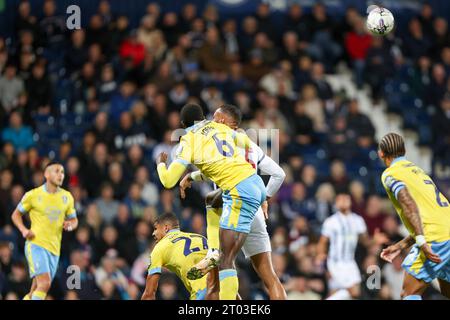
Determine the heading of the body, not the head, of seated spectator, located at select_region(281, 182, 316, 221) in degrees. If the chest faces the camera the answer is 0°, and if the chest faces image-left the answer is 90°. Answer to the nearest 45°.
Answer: approximately 0°

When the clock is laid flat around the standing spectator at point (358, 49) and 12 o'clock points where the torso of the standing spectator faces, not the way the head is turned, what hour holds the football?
The football is roughly at 12 o'clock from the standing spectator.

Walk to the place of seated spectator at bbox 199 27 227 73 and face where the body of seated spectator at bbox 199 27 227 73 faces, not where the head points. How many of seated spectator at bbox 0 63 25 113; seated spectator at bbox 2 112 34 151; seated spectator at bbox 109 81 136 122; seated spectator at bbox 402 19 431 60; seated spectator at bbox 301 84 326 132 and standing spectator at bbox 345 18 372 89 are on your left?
3

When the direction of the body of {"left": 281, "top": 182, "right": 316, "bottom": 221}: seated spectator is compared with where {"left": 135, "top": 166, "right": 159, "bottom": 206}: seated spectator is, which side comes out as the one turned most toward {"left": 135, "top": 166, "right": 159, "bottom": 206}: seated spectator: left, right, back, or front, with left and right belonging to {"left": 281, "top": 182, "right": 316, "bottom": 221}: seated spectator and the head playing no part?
right

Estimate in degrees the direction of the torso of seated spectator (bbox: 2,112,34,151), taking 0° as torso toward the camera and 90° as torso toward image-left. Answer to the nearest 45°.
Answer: approximately 0°

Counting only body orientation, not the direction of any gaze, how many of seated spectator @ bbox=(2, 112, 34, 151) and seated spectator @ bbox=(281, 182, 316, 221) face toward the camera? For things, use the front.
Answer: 2
